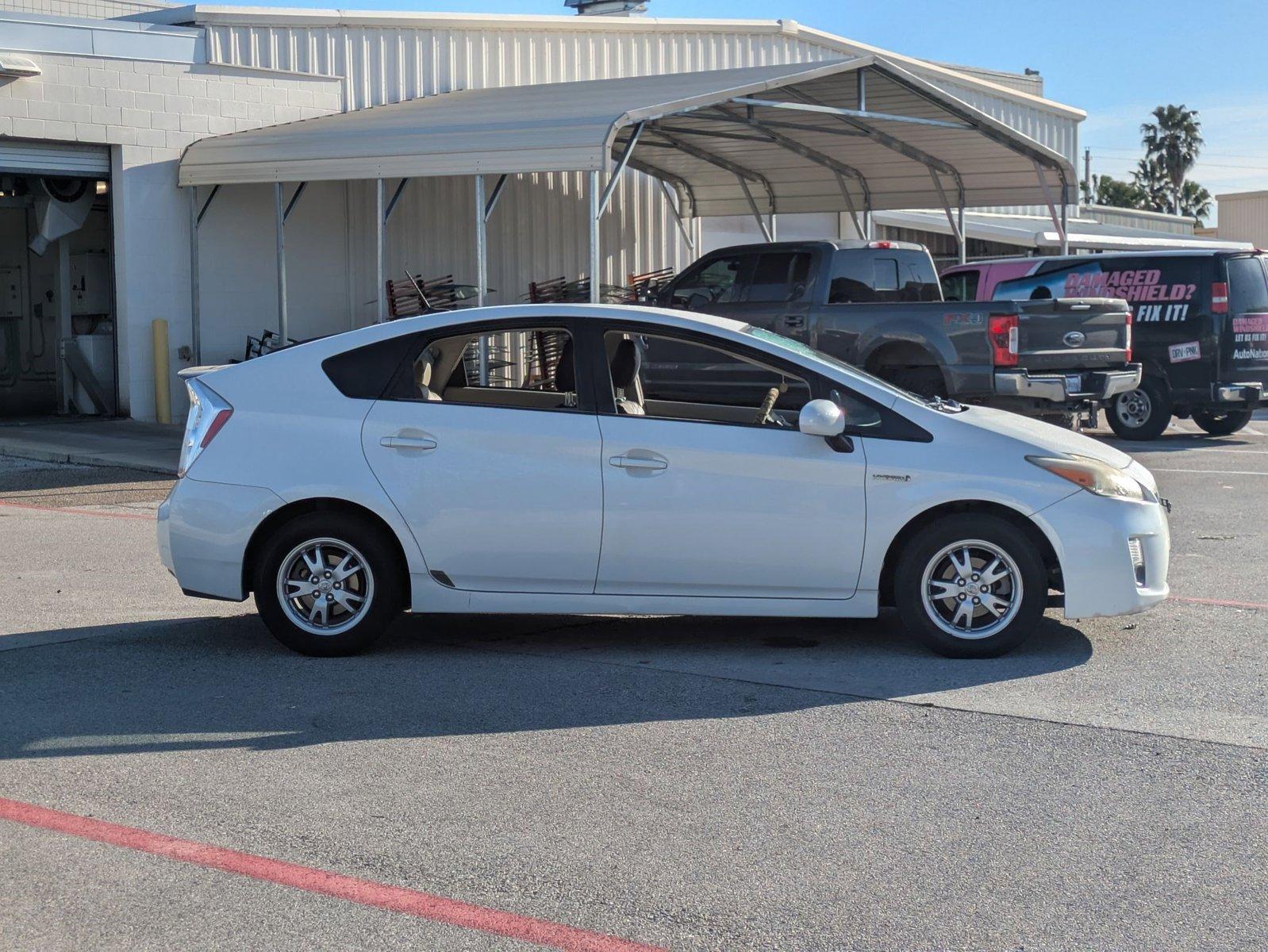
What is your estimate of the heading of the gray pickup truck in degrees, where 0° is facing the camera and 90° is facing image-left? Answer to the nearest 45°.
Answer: approximately 135°

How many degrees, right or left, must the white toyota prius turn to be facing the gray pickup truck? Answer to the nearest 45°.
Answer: approximately 90° to its left

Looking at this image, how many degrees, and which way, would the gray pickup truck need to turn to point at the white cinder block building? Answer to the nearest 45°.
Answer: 0° — it already faces it

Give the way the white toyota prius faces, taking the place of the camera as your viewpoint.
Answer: facing to the right of the viewer

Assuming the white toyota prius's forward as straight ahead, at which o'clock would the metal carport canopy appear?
The metal carport canopy is roughly at 9 o'clock from the white toyota prius.

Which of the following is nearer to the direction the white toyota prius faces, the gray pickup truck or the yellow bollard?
the gray pickup truck

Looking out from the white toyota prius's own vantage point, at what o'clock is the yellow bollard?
The yellow bollard is roughly at 8 o'clock from the white toyota prius.

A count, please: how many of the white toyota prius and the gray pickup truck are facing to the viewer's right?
1
